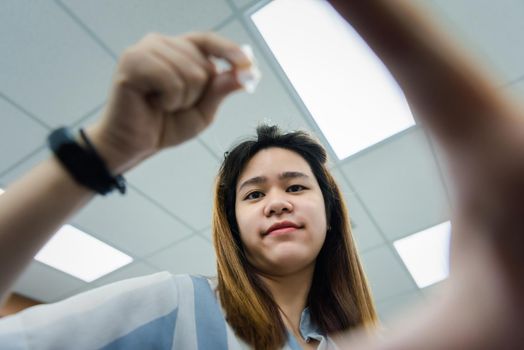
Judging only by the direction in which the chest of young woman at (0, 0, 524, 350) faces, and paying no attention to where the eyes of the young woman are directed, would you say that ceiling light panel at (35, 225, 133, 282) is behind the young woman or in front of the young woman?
behind

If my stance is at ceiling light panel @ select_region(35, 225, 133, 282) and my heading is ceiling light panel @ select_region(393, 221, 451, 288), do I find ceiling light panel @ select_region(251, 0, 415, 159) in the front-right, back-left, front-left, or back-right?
front-right

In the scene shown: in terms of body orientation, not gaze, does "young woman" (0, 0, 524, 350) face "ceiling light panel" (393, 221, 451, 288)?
no

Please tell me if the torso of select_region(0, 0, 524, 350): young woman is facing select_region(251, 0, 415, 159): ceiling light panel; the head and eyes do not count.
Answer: no

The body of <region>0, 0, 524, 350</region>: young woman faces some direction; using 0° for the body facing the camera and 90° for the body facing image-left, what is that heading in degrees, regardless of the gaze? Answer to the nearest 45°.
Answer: approximately 0°

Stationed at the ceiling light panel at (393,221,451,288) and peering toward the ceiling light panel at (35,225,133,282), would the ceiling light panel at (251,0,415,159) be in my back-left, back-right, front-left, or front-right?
front-left
